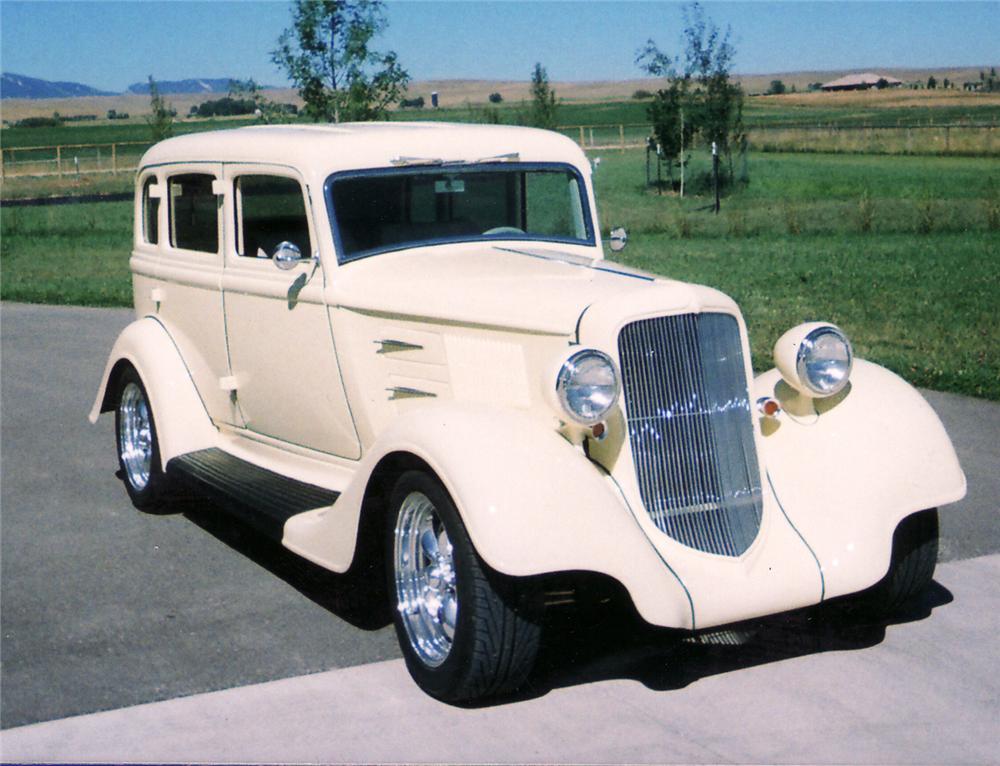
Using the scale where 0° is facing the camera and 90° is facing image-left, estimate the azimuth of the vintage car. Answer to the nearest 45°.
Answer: approximately 315°

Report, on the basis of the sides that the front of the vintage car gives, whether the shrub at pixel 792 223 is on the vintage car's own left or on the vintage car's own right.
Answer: on the vintage car's own left

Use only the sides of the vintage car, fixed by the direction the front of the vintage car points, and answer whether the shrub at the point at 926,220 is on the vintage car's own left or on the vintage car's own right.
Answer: on the vintage car's own left

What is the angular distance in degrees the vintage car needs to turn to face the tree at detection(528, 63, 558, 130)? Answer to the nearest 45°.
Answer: approximately 135° to its left

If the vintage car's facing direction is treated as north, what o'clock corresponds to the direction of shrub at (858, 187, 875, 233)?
The shrub is roughly at 8 o'clock from the vintage car.
